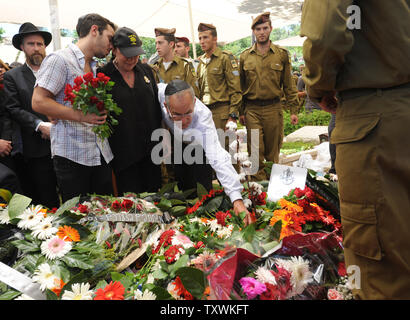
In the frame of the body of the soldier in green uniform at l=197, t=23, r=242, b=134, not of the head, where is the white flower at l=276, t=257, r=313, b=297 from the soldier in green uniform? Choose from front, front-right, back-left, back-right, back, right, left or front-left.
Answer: front-left

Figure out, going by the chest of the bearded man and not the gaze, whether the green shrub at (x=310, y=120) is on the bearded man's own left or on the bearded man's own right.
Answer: on the bearded man's own left

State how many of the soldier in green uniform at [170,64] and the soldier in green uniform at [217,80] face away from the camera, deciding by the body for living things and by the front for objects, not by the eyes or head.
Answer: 0

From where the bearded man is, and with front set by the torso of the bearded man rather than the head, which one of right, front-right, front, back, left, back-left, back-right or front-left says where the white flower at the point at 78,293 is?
front-right

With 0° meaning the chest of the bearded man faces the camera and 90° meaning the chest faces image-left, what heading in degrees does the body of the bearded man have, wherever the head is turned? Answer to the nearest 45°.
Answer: approximately 315°

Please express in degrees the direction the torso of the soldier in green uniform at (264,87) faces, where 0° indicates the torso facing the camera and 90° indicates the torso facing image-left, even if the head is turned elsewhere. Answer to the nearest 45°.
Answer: approximately 0°

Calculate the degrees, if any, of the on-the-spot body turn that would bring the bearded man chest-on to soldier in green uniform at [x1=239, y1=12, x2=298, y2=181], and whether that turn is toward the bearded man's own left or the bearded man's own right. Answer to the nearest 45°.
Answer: approximately 45° to the bearded man's own left

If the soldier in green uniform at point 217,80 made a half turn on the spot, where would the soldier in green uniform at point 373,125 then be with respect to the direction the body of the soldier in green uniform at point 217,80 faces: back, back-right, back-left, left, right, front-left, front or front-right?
back-right

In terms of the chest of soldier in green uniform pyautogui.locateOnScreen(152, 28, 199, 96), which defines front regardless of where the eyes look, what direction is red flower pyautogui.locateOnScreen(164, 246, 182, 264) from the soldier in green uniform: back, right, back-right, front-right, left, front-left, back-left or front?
front-left

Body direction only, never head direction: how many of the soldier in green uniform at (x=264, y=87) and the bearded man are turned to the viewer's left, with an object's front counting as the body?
0
